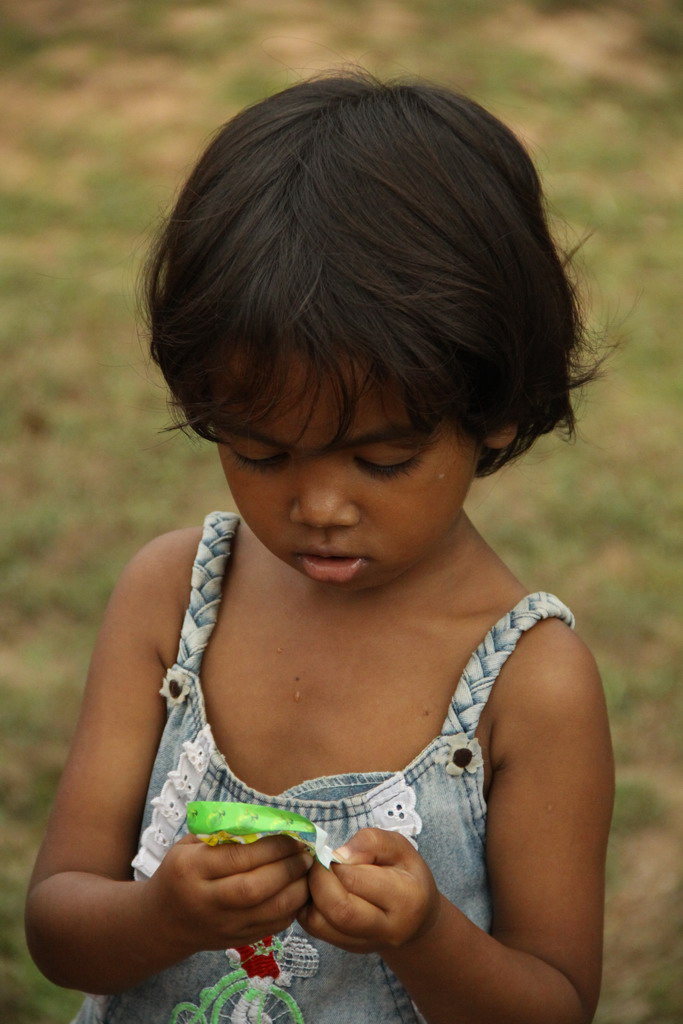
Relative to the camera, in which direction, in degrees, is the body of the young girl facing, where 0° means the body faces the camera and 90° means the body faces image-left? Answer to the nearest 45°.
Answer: approximately 0°
